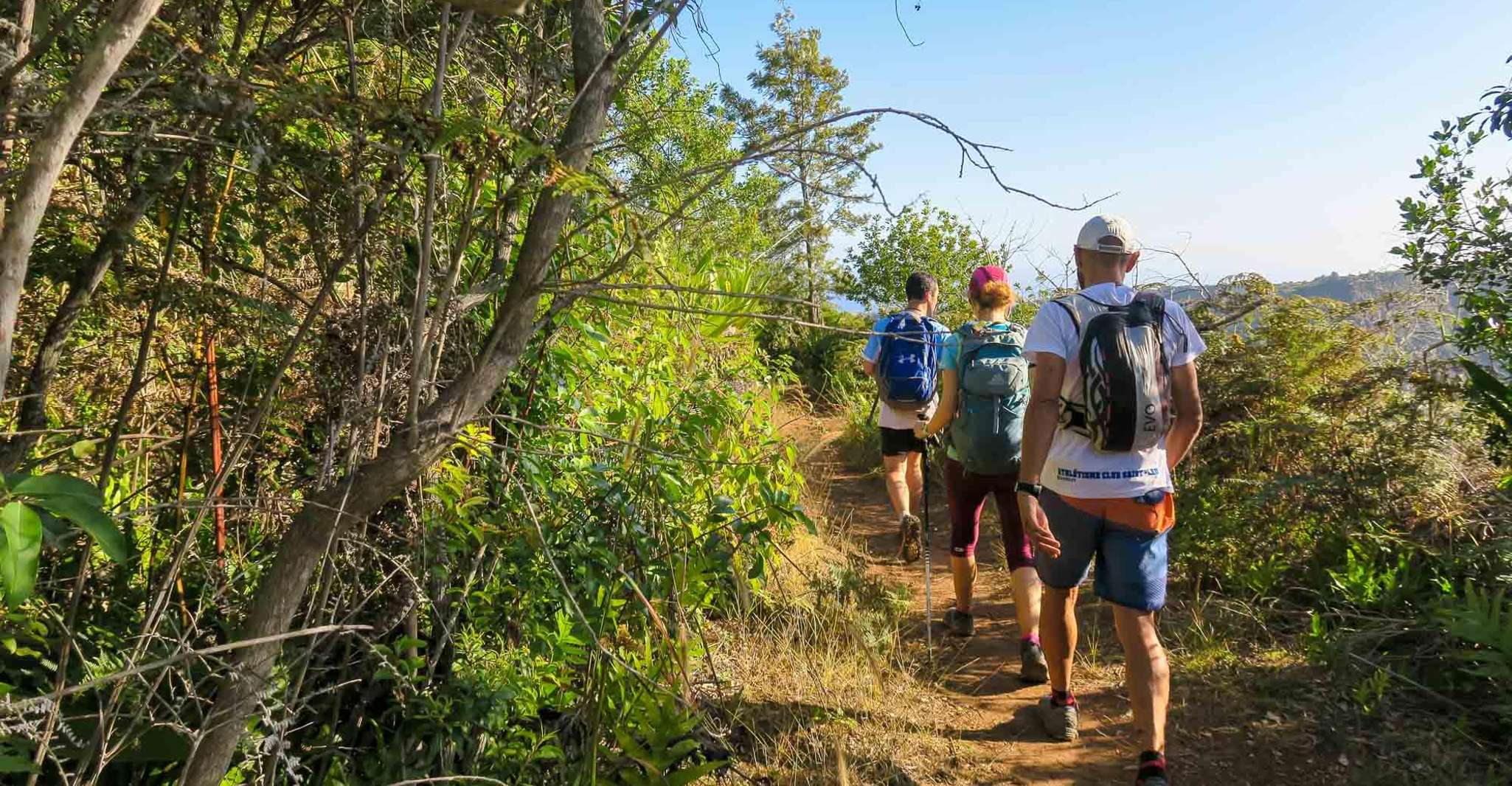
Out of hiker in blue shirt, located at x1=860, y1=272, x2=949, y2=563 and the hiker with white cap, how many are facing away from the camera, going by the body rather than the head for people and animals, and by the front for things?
2

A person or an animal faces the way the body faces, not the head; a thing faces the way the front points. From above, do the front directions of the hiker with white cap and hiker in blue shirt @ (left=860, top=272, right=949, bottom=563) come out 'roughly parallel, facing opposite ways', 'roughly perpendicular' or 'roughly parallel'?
roughly parallel

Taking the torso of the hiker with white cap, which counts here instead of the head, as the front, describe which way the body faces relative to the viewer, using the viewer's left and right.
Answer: facing away from the viewer

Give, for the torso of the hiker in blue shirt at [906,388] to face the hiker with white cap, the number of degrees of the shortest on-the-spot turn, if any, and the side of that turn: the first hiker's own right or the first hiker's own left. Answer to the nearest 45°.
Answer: approximately 180°

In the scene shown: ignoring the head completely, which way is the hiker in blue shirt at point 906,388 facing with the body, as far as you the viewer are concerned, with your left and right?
facing away from the viewer

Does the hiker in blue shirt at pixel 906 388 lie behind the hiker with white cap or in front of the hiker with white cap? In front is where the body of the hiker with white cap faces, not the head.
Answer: in front
